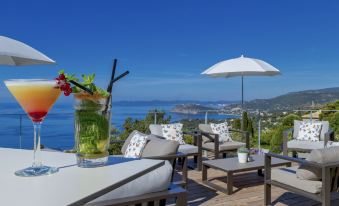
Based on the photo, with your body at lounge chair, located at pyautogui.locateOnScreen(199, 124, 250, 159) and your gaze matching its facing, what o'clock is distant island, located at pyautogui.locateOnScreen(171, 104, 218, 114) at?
The distant island is roughly at 7 o'clock from the lounge chair.

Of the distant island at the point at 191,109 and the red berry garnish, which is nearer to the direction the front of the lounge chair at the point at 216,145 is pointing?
the red berry garnish

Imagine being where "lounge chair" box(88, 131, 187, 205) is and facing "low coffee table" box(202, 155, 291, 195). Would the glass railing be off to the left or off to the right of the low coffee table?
left

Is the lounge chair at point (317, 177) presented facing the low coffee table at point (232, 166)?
yes

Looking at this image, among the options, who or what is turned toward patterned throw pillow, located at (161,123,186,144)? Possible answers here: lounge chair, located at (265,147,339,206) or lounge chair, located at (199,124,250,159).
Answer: lounge chair, located at (265,147,339,206)

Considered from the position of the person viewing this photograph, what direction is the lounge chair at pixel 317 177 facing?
facing away from the viewer and to the left of the viewer

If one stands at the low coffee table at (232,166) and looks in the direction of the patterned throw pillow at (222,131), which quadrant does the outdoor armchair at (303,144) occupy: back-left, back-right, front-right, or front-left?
front-right

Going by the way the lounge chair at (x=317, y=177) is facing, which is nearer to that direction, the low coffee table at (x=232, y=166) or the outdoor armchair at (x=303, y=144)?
the low coffee table

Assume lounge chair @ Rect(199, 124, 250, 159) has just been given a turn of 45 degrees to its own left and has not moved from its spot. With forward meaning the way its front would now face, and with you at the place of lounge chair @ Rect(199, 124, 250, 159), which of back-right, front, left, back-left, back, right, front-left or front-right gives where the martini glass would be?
right

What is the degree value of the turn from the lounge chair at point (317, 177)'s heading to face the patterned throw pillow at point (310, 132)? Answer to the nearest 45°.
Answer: approximately 45° to its right

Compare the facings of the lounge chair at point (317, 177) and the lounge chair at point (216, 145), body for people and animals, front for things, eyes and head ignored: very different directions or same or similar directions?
very different directions

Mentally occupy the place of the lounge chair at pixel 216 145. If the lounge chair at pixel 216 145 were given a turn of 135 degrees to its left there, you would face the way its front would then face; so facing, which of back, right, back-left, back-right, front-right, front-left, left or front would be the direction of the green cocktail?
back

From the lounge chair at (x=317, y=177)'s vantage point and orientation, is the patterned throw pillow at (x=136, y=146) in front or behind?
in front
